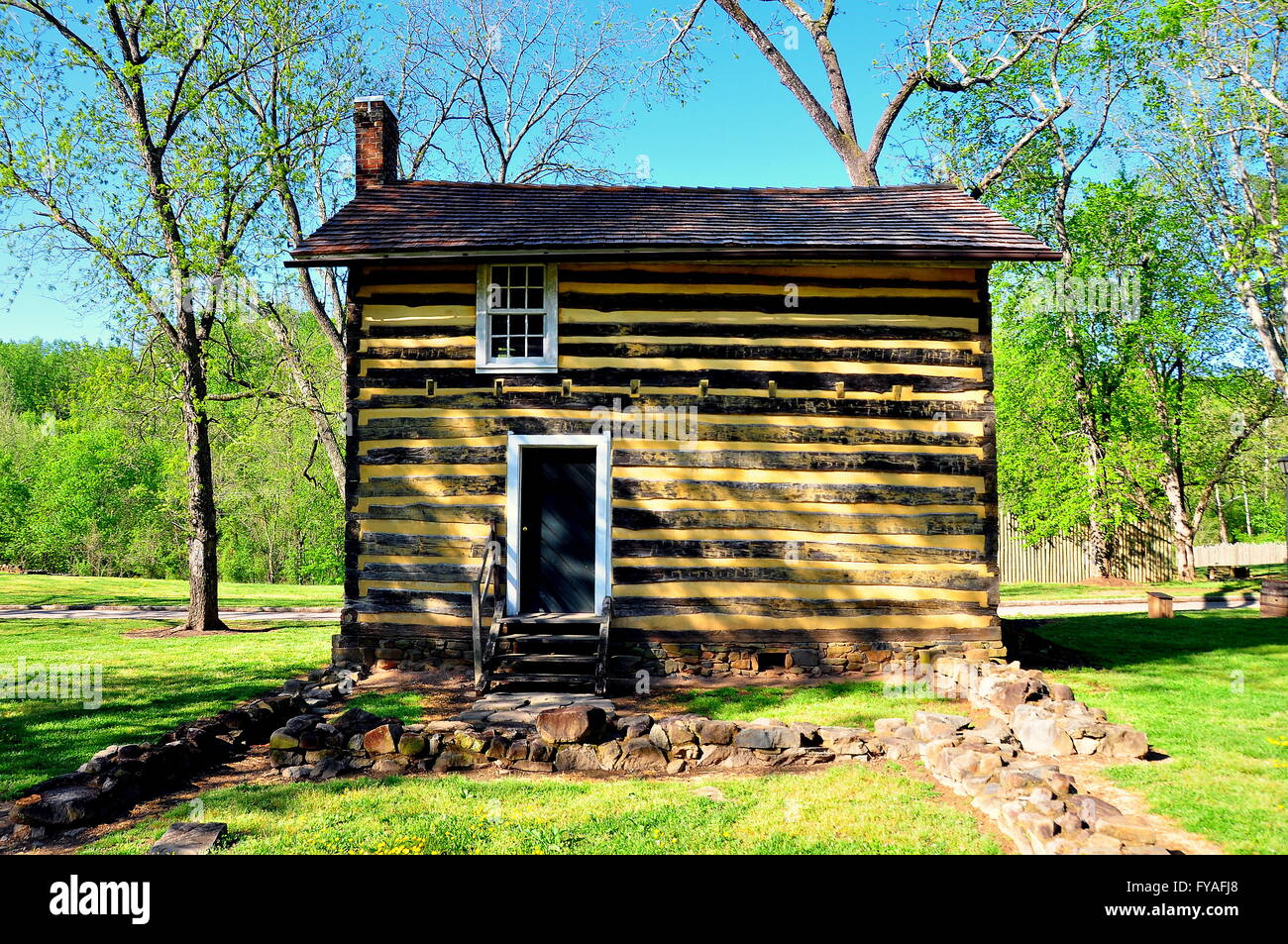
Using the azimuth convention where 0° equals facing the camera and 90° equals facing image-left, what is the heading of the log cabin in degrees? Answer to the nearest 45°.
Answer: approximately 0°

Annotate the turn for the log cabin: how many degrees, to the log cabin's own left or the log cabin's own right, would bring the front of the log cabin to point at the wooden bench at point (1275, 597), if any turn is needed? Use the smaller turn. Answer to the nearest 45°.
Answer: approximately 135° to the log cabin's own left

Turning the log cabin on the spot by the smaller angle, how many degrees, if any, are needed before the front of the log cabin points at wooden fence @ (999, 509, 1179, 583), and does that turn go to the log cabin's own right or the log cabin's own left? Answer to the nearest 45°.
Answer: approximately 135° to the log cabin's own left

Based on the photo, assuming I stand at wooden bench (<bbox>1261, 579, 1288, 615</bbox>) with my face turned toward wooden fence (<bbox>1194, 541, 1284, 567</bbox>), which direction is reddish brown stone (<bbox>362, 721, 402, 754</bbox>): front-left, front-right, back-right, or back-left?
back-left

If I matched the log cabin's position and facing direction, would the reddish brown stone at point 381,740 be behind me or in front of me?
in front

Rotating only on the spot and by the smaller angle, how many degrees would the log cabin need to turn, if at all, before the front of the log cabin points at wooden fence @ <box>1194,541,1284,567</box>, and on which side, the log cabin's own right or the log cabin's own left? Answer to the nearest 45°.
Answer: approximately 135° to the log cabin's own left

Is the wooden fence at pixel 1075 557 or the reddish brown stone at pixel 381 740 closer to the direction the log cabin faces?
the reddish brown stone

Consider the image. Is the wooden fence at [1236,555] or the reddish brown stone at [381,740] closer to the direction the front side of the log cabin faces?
the reddish brown stone

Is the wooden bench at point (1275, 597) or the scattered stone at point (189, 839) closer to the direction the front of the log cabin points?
the scattered stone
